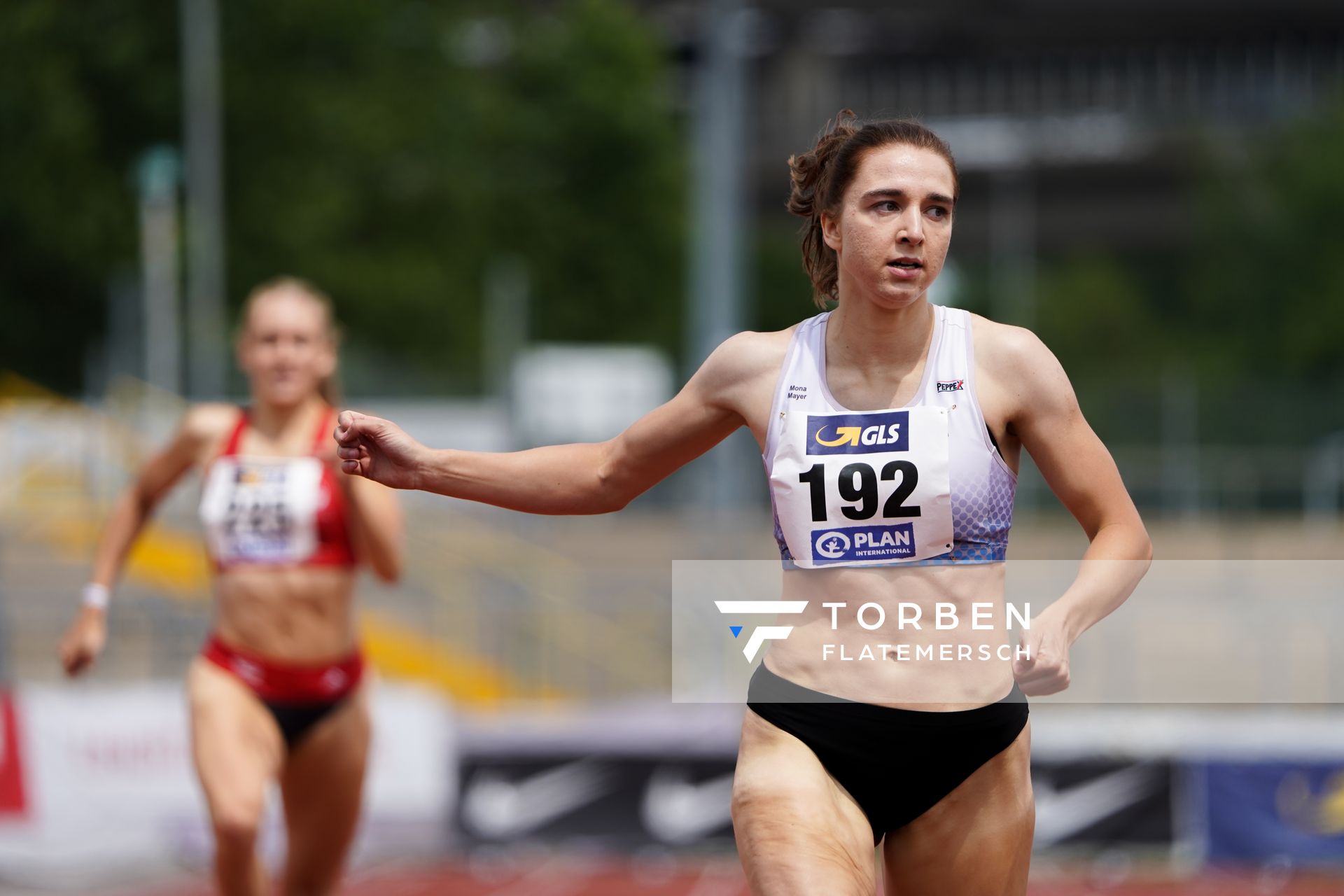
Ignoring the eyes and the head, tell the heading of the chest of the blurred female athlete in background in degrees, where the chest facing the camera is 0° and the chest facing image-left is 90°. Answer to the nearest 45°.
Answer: approximately 0°
